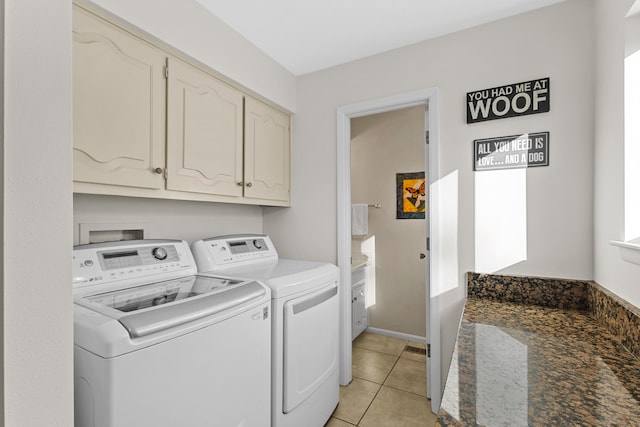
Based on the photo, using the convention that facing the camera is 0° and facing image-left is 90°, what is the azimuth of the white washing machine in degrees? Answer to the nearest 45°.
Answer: approximately 315°

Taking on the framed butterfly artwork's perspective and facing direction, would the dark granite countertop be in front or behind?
in front

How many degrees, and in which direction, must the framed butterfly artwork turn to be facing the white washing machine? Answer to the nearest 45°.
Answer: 0° — it already faces it

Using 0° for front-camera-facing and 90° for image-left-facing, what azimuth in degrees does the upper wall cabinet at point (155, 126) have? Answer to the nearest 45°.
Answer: approximately 315°

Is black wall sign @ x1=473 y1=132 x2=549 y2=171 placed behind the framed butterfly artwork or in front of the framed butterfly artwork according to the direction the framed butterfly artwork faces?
in front

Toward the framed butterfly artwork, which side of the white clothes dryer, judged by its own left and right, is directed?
left

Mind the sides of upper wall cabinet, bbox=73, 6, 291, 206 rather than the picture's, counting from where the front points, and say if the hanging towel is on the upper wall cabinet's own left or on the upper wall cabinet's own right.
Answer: on the upper wall cabinet's own left

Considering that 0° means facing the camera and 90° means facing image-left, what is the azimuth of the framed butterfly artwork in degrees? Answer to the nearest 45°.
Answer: approximately 0°

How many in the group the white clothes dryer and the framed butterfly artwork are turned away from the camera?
0
